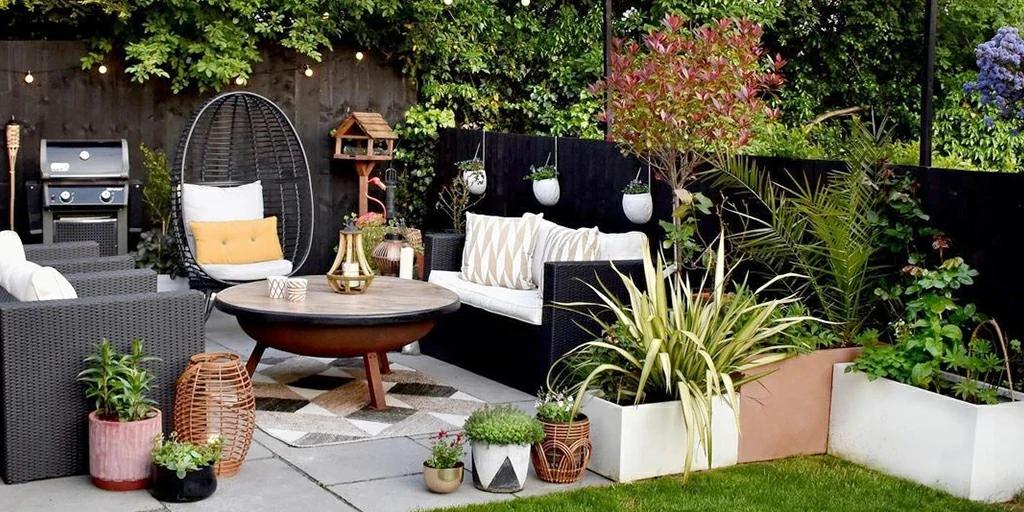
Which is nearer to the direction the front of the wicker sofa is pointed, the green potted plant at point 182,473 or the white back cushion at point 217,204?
the green potted plant

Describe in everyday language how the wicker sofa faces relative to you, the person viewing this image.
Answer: facing the viewer and to the left of the viewer

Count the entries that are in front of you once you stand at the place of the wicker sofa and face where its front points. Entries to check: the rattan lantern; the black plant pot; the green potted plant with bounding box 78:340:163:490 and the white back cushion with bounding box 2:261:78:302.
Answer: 4

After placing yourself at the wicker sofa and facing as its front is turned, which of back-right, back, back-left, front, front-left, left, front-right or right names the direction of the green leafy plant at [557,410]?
front-left

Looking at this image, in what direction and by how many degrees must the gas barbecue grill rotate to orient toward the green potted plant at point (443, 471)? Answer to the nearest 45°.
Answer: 0° — it already faces it

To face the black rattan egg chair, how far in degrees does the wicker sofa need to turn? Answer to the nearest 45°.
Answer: approximately 90° to its right

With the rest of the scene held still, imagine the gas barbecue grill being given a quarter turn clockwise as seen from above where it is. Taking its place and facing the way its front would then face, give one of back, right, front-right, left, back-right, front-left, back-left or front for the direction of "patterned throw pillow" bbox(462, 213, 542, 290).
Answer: back-left

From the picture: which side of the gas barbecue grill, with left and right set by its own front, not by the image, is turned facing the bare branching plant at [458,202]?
left

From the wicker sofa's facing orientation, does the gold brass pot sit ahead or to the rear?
ahead

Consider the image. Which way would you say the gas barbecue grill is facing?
toward the camera

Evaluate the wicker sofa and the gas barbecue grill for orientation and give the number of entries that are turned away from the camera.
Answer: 0

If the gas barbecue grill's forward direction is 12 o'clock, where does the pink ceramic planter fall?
The pink ceramic planter is roughly at 12 o'clock from the gas barbecue grill.

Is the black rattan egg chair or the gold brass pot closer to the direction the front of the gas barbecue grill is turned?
the gold brass pot

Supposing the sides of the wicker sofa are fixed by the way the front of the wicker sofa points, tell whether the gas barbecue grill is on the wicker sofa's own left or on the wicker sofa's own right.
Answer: on the wicker sofa's own right
